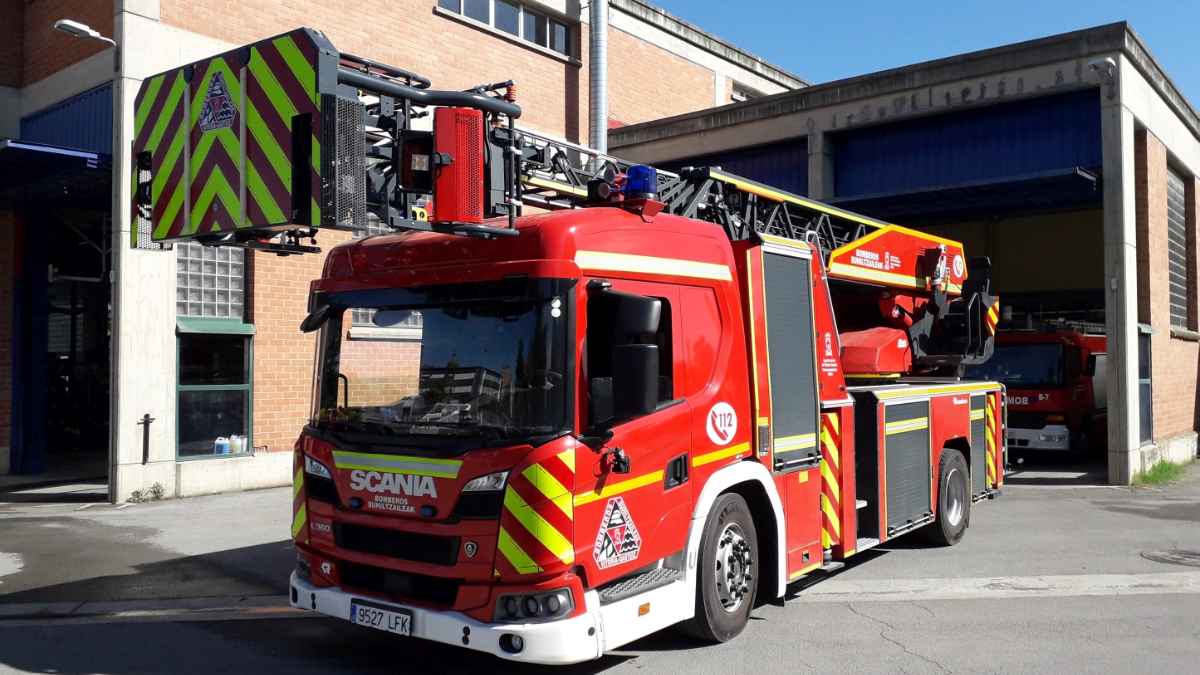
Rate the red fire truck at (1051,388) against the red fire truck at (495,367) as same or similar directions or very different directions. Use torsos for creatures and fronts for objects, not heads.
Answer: same or similar directions

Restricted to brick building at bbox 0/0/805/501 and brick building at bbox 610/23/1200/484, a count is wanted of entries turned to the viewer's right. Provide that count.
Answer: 0

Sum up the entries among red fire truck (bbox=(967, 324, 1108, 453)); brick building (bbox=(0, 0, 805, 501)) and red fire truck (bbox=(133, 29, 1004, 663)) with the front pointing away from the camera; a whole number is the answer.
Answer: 0

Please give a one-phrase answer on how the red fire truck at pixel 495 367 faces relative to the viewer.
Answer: facing the viewer and to the left of the viewer

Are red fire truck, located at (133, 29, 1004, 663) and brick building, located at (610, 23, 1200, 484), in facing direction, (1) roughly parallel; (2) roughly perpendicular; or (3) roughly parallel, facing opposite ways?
roughly parallel

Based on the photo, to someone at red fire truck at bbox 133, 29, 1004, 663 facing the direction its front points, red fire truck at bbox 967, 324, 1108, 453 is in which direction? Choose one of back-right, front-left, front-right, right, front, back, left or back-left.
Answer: back

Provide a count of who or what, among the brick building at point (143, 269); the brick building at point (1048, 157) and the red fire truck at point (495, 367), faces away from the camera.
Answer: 0

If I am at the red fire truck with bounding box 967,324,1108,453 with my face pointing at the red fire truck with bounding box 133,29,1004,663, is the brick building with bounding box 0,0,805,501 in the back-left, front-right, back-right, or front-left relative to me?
front-right

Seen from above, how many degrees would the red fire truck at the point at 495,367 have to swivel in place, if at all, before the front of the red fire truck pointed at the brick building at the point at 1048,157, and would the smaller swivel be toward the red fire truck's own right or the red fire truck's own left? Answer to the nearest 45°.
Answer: approximately 180°

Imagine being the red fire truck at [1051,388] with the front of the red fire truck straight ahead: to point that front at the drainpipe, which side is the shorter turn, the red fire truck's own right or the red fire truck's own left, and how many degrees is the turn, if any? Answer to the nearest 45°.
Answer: approximately 45° to the red fire truck's own right

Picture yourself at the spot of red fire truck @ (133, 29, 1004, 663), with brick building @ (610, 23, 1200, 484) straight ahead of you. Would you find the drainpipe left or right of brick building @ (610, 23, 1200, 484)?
left

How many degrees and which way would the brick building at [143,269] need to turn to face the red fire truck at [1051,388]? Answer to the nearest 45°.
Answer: approximately 135° to its left

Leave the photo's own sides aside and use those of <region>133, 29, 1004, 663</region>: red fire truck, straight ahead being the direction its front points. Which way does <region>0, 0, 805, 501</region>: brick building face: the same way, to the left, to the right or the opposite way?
the same way

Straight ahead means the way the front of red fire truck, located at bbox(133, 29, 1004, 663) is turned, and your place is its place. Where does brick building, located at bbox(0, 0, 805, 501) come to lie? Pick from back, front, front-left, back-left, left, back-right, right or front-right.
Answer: right

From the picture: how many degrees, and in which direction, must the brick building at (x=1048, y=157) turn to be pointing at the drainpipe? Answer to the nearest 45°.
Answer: approximately 45° to its right
